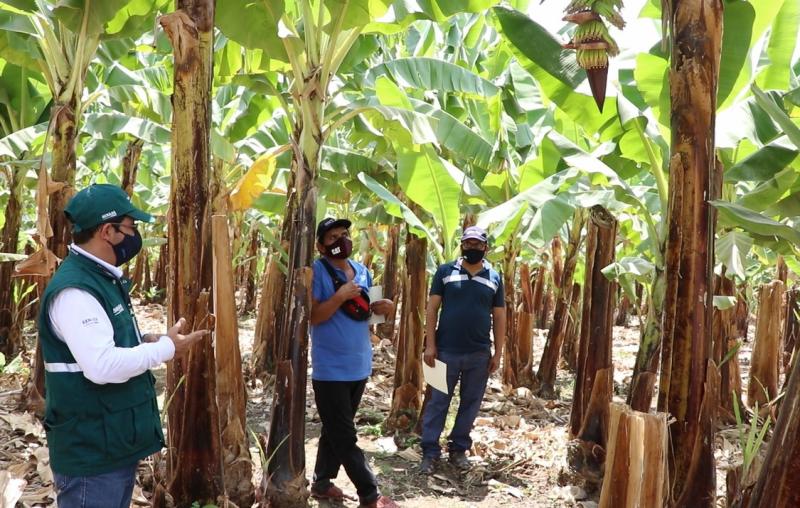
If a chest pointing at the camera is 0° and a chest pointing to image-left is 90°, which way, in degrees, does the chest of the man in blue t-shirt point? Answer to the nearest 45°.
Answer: approximately 315°

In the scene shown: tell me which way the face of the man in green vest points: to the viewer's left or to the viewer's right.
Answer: to the viewer's right

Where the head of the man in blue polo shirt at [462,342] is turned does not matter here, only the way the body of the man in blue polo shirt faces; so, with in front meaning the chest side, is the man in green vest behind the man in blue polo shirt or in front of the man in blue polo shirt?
in front

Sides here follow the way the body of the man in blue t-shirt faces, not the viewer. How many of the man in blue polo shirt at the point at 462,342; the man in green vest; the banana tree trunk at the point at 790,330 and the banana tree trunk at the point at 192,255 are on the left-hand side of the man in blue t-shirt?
2

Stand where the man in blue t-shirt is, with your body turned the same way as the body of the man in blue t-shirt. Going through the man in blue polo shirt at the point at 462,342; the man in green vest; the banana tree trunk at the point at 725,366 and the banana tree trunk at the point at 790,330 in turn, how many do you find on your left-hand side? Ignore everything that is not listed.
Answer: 3

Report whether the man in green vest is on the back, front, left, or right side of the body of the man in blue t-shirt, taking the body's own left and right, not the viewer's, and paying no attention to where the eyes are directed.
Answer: right

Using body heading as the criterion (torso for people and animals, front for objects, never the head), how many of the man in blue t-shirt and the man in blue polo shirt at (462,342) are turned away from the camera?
0

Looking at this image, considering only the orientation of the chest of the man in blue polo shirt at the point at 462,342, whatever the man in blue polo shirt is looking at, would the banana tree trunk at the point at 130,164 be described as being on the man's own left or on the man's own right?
on the man's own right

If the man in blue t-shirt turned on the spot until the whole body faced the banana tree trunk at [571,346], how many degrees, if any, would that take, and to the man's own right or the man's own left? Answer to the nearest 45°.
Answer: approximately 90° to the man's own left

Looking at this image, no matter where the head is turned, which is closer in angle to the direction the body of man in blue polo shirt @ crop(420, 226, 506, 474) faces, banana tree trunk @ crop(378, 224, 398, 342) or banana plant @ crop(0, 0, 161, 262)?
the banana plant

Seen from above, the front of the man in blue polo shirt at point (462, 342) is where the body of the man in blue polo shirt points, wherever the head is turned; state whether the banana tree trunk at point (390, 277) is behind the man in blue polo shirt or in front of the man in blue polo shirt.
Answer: behind

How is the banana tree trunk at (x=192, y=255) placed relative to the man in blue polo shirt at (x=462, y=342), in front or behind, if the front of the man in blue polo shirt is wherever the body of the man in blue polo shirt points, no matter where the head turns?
in front
